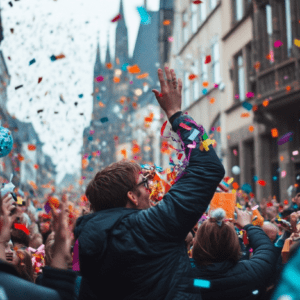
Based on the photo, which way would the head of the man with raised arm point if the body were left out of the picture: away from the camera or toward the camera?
away from the camera

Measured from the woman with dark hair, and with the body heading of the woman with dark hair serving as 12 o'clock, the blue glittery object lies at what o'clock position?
The blue glittery object is roughly at 10 o'clock from the woman with dark hair.

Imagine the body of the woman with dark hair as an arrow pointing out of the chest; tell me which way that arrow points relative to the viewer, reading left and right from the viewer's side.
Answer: facing away from the viewer

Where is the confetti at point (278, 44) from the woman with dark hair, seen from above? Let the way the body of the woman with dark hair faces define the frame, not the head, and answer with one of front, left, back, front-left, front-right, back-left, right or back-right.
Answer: front

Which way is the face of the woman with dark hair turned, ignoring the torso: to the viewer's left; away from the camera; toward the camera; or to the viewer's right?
away from the camera
